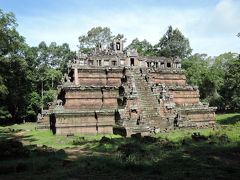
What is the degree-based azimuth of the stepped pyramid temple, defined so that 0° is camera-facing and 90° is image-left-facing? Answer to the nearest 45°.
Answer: approximately 0°
